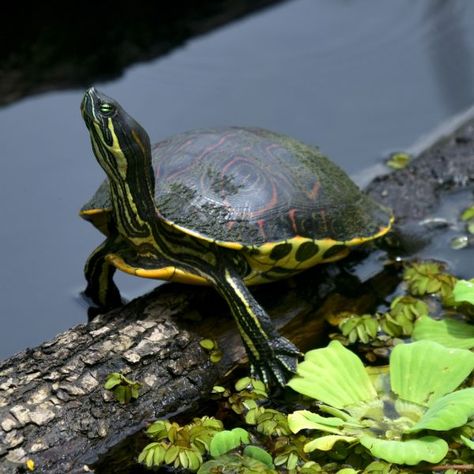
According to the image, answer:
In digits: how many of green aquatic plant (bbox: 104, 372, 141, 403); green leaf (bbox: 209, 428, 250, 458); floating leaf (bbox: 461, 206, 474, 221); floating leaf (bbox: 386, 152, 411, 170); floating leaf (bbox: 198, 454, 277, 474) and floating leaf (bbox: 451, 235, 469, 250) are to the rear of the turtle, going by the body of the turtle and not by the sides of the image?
3

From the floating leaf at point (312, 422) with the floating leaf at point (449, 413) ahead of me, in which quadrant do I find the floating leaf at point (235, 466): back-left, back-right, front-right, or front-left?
back-right

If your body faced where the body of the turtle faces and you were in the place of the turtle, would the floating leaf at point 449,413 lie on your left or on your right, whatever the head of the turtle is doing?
on your left

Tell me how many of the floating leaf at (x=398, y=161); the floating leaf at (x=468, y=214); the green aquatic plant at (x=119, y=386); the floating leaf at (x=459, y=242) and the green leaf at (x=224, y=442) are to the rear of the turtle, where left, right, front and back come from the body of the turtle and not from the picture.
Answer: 3

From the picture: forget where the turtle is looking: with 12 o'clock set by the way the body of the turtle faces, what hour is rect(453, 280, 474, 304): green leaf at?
The green leaf is roughly at 8 o'clock from the turtle.

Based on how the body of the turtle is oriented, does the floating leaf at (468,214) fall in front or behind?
behind

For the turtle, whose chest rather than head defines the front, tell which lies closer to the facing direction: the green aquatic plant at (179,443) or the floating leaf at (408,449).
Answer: the green aquatic plant

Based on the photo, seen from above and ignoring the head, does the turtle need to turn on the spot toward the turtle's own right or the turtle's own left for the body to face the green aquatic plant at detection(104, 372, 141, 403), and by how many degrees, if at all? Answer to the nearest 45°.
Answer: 0° — it already faces it

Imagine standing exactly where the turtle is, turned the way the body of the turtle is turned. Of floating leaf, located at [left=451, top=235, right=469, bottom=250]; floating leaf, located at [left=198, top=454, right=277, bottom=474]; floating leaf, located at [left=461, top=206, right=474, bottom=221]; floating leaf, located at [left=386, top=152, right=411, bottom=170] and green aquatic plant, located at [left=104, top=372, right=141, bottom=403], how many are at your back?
3

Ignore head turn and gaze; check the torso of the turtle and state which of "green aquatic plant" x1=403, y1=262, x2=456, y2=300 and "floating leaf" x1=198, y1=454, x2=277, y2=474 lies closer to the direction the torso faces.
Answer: the floating leaf

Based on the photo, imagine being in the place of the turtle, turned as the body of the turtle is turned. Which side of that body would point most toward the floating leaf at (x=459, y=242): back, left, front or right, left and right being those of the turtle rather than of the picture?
back
